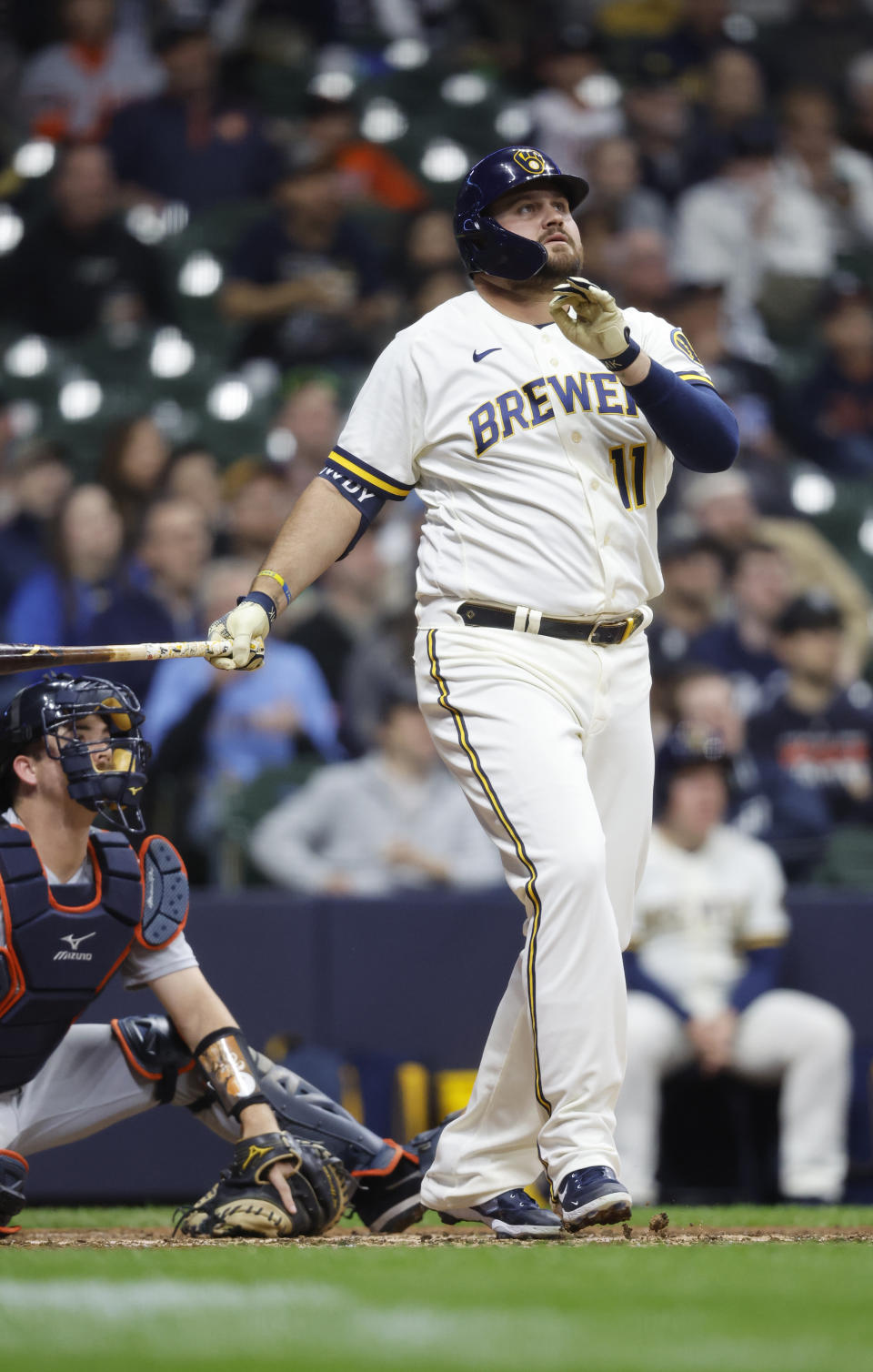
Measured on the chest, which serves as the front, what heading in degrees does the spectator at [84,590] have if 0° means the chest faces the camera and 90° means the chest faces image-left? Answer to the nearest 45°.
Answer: approximately 0°

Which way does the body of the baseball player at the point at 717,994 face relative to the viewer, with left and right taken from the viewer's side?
facing the viewer

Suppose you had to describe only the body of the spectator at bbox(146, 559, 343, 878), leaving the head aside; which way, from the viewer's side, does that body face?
toward the camera

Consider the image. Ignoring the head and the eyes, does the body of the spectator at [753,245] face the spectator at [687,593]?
yes

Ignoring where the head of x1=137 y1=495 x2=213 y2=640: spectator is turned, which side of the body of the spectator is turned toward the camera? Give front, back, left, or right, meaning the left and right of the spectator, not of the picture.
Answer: front

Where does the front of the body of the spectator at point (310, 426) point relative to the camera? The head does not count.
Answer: toward the camera

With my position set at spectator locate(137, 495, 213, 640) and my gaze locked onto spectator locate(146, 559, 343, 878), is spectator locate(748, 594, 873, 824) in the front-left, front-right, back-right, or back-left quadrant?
front-left

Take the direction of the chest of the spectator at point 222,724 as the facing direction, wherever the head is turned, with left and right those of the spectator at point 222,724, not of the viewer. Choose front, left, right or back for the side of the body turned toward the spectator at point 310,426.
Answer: back
